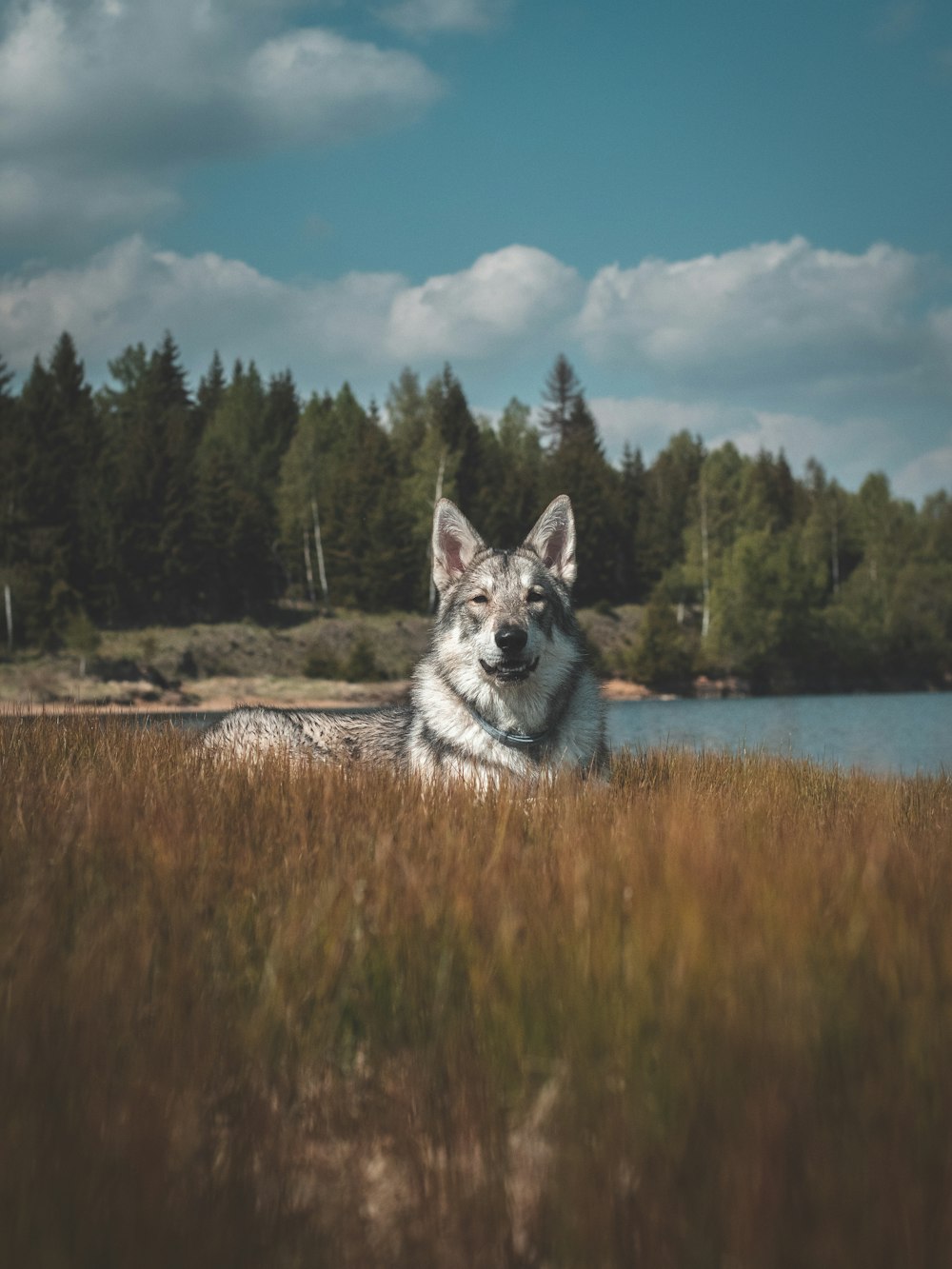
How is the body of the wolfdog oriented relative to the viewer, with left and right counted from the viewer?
facing the viewer and to the right of the viewer
